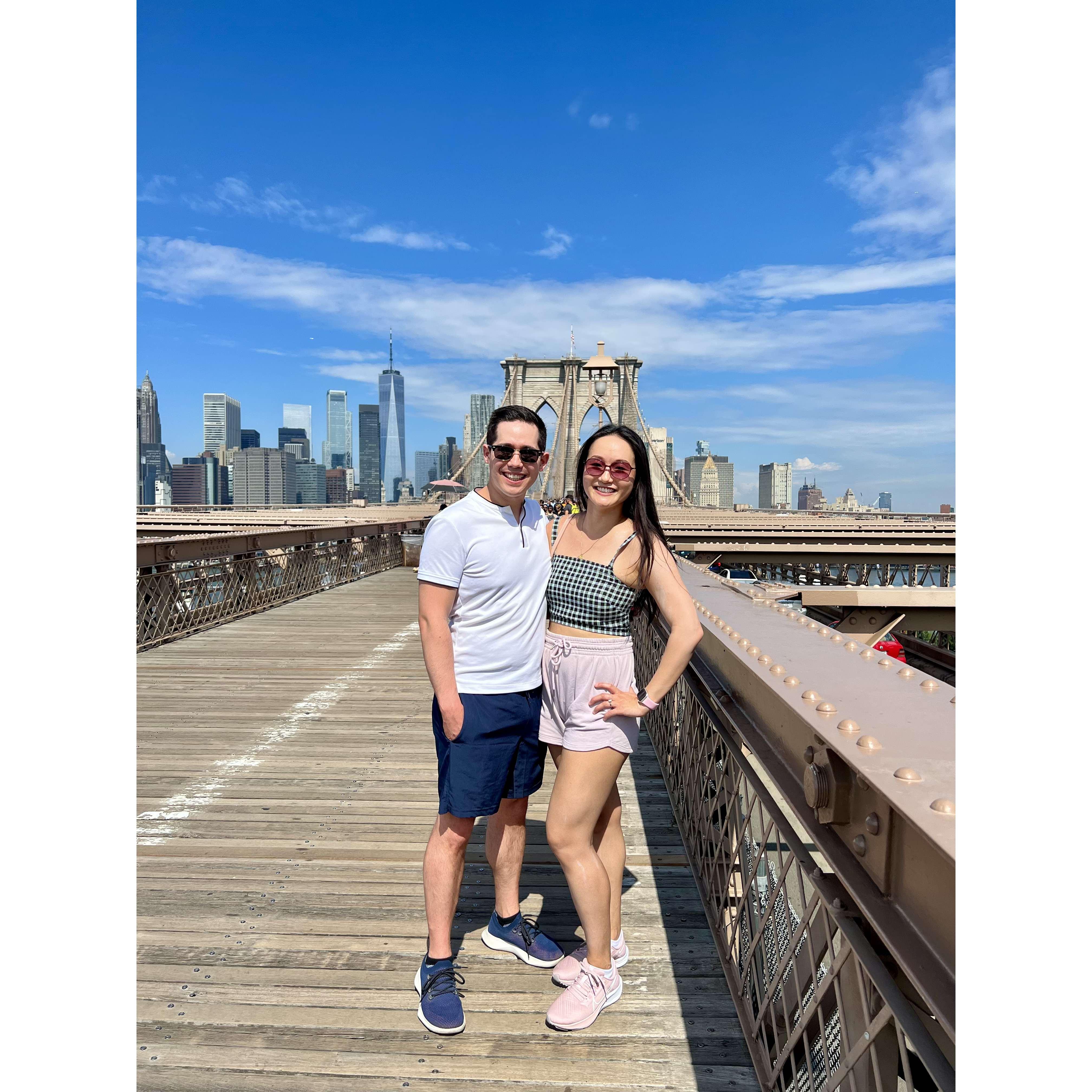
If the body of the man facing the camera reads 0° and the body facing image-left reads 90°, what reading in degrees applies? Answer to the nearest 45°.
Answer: approximately 315°

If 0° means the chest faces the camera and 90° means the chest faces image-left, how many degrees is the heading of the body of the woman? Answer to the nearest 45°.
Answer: approximately 45°
